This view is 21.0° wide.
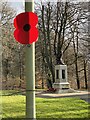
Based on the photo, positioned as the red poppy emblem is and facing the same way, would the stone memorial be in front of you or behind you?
behind

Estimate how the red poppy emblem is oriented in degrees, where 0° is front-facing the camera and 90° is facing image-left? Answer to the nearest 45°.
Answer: approximately 0°
